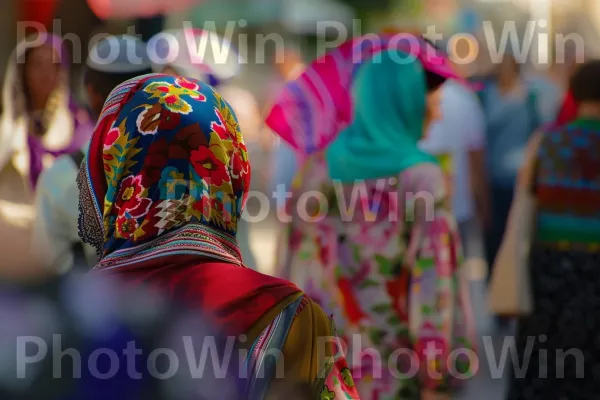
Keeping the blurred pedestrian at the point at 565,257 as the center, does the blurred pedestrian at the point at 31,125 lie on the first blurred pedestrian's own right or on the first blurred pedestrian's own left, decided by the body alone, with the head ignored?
on the first blurred pedestrian's own left

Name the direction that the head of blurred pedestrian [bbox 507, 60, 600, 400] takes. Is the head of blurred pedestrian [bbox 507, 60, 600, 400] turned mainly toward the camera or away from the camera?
away from the camera

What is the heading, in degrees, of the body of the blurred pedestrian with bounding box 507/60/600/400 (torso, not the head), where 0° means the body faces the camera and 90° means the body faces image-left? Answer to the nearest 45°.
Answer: approximately 180°
